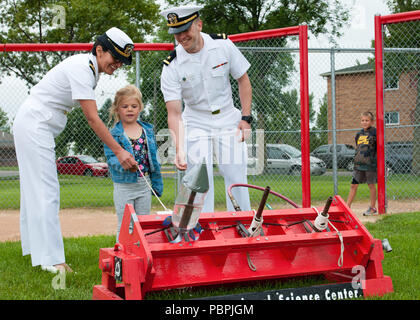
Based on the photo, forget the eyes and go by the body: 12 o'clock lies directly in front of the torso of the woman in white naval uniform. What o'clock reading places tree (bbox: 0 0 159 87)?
The tree is roughly at 9 o'clock from the woman in white naval uniform.

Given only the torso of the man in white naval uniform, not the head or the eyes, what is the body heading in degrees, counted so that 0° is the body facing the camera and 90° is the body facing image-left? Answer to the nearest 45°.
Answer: approximately 0°

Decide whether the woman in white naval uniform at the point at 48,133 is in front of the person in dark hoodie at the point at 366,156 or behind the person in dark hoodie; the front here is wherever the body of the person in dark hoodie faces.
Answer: in front

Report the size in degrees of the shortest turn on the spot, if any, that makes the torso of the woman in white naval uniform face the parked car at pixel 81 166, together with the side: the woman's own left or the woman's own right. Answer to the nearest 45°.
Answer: approximately 90° to the woman's own left

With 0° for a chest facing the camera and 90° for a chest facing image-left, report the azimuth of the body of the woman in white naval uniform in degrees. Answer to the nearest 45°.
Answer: approximately 270°

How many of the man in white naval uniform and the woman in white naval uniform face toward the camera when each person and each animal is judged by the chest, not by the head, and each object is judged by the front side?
1

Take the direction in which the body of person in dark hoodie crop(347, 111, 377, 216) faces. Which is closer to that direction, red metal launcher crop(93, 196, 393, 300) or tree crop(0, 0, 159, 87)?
the red metal launcher

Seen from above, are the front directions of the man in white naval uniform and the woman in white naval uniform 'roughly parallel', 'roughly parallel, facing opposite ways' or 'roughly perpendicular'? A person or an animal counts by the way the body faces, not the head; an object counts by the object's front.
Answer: roughly perpendicular
